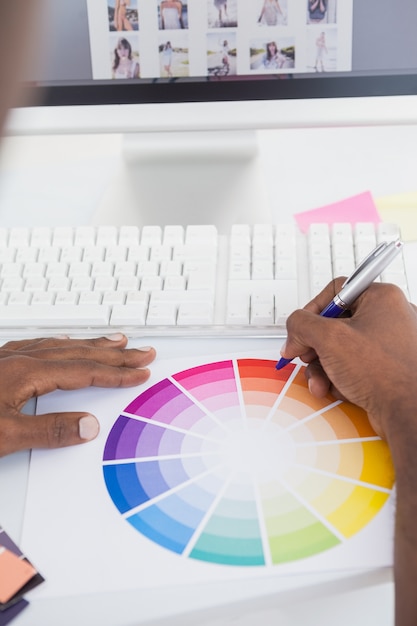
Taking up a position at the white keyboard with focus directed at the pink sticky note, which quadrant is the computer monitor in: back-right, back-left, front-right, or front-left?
front-left

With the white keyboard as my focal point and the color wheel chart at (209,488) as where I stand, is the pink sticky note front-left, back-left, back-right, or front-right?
front-right

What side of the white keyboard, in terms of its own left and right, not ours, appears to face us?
front

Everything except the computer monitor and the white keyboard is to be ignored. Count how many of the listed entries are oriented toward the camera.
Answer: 2
